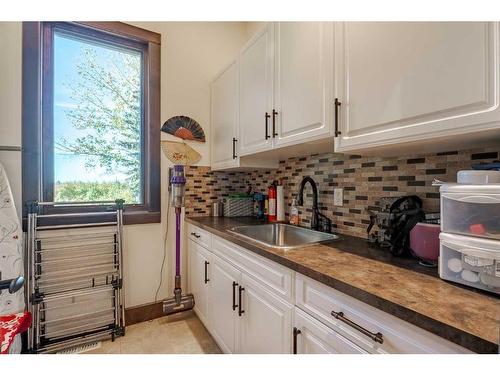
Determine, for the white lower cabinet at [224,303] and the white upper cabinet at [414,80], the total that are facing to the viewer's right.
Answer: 0

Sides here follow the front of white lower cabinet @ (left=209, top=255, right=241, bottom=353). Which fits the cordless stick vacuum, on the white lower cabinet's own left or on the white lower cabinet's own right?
on the white lower cabinet's own right

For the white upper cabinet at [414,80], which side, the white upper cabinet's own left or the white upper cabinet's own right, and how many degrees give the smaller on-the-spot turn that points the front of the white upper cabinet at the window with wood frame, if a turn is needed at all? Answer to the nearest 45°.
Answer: approximately 45° to the white upper cabinet's own right

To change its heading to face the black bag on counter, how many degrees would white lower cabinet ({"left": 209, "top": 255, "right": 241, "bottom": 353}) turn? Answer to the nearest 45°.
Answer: approximately 90° to its left

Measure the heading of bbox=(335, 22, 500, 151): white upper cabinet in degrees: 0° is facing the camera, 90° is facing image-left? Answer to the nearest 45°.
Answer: approximately 45°

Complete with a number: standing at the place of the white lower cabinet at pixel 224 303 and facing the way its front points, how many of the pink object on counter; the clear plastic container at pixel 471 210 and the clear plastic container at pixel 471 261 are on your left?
3

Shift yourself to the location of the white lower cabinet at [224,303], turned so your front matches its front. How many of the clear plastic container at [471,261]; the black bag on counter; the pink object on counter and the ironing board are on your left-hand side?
3

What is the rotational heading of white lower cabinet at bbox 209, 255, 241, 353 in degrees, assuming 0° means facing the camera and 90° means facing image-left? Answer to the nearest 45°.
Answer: approximately 45°

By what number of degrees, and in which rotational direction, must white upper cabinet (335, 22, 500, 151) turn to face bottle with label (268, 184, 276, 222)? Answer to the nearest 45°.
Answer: approximately 90° to its right

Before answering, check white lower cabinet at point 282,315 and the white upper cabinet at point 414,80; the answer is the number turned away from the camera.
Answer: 0
